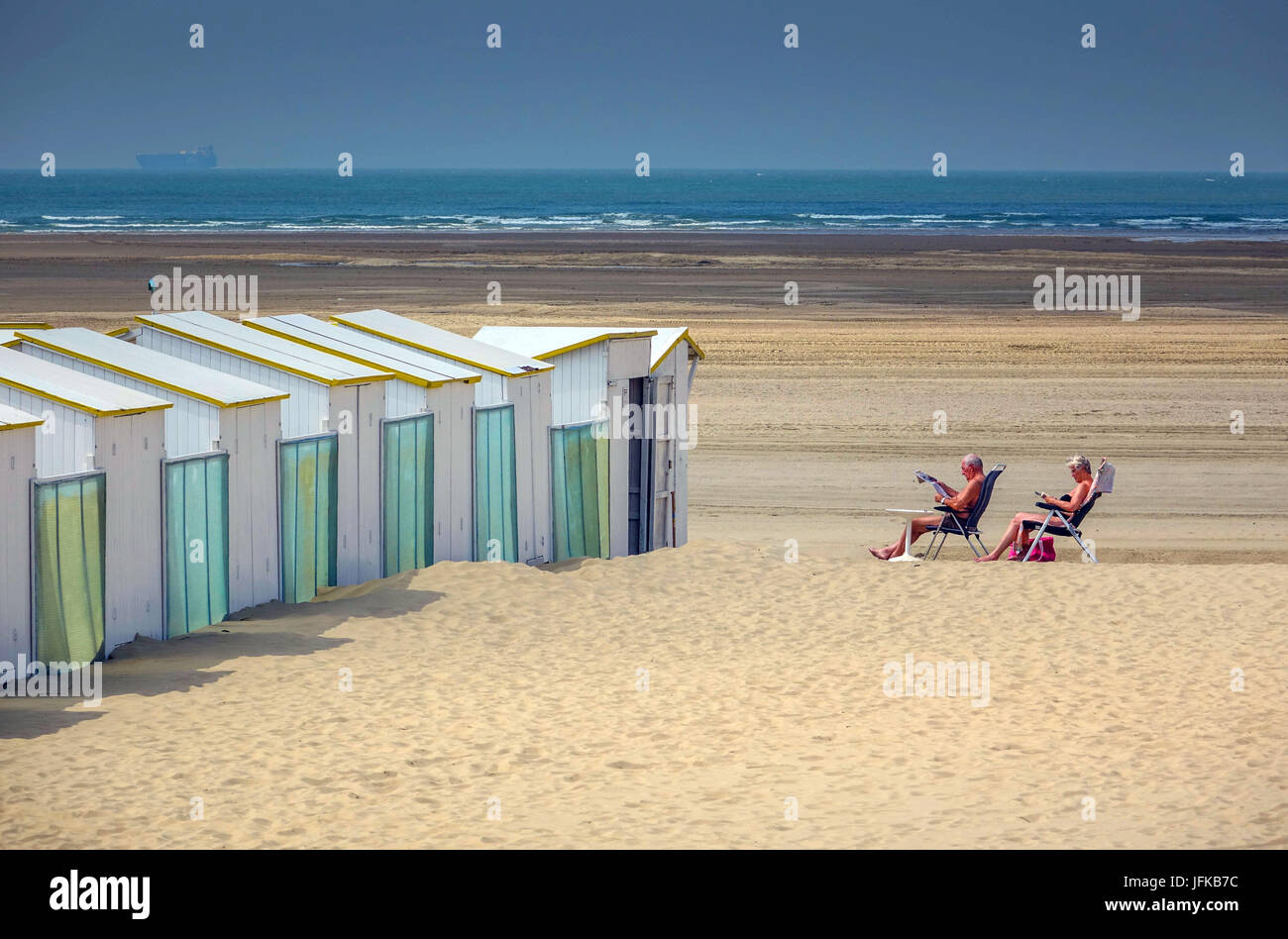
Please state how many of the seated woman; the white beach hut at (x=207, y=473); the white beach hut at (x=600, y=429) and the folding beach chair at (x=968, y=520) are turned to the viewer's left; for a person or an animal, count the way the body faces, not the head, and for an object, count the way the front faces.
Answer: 2

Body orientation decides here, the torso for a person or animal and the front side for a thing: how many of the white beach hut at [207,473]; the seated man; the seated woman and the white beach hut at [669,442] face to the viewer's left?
2

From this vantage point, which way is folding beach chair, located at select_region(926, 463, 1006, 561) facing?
to the viewer's left

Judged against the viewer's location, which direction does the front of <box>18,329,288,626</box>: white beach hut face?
facing the viewer and to the right of the viewer

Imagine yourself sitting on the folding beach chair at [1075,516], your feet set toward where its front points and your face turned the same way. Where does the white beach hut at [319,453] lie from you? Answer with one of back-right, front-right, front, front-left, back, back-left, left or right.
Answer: front-left

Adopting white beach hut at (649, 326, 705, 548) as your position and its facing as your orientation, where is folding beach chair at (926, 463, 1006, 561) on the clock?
The folding beach chair is roughly at 11 o'clock from the white beach hut.

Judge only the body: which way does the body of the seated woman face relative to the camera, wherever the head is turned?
to the viewer's left

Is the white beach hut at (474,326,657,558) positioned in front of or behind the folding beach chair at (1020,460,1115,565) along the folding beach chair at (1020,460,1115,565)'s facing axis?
in front

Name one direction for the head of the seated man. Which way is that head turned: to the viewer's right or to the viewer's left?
to the viewer's left

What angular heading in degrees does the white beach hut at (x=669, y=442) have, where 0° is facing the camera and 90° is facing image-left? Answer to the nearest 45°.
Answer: approximately 315°

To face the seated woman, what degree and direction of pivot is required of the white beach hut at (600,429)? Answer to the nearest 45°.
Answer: approximately 45° to its left

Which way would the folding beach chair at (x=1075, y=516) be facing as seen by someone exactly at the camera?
facing to the left of the viewer

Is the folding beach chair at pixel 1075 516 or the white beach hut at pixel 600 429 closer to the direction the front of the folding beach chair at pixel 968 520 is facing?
the white beach hut

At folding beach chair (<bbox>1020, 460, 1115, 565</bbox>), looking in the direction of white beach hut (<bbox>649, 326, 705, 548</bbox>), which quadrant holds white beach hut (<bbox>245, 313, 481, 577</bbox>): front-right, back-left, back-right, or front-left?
front-left

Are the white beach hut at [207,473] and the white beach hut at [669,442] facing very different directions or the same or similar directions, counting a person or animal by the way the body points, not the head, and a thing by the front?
same or similar directions

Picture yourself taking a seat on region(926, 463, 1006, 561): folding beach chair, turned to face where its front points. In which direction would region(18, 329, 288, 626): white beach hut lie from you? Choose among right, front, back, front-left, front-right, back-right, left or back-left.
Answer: front-left

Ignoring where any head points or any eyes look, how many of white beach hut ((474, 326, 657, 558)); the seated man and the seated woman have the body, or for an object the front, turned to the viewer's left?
2
